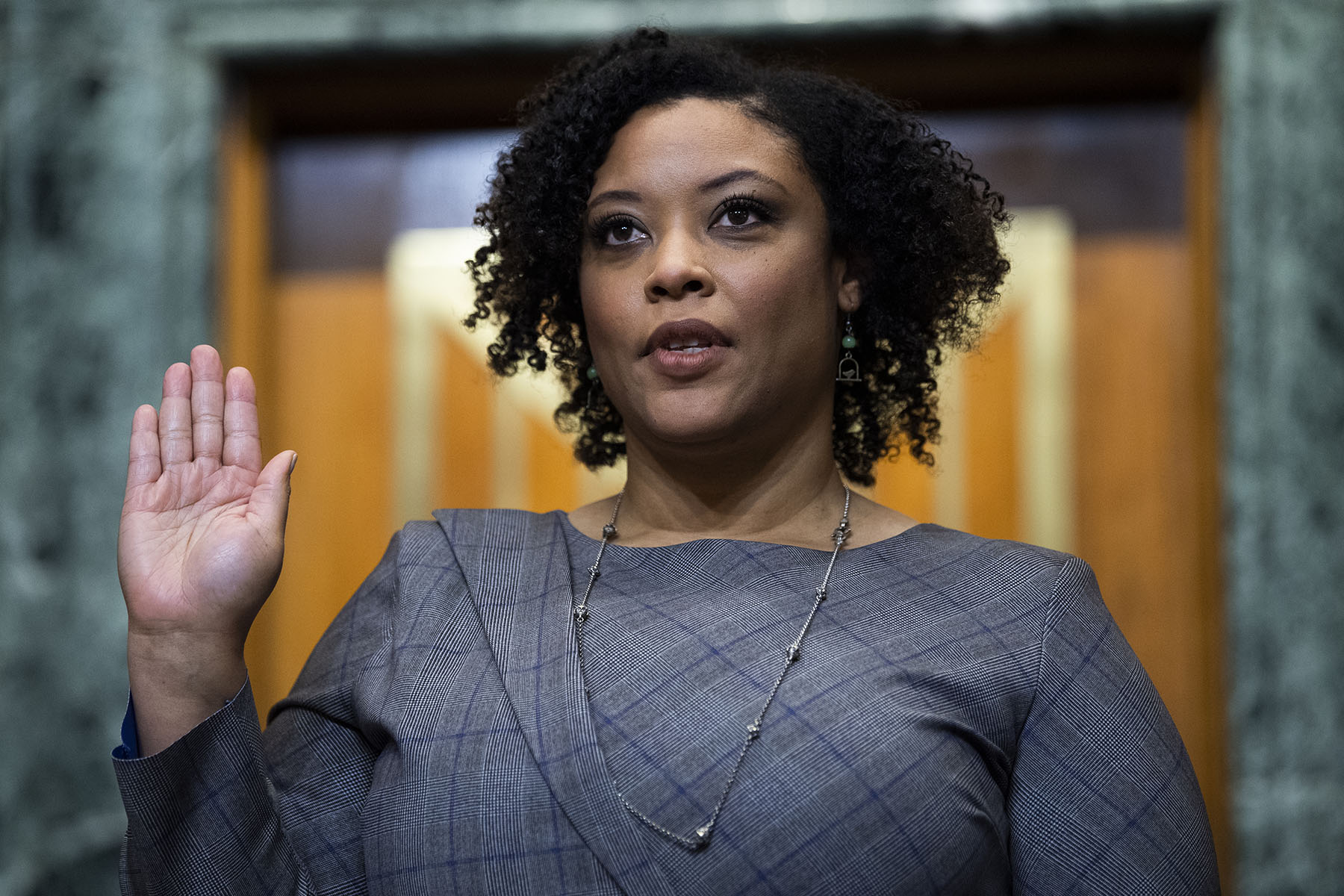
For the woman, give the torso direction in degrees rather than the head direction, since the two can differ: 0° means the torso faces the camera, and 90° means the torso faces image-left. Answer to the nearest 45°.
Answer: approximately 0°

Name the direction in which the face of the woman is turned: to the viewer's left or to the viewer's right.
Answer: to the viewer's left
